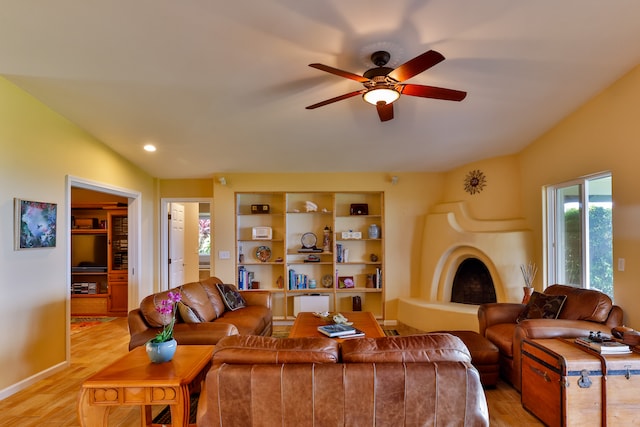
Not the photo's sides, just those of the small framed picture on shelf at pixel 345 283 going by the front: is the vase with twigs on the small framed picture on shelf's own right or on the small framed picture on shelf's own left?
on the small framed picture on shelf's own left

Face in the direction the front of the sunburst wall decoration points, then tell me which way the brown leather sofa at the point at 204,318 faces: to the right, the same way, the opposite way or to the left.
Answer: to the left

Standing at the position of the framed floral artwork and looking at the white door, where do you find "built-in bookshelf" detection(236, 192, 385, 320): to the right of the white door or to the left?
right

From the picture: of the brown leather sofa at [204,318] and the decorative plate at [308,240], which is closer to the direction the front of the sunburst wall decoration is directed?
the brown leather sofa

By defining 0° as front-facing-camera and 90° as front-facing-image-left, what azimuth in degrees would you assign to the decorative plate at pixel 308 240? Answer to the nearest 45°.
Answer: approximately 0°

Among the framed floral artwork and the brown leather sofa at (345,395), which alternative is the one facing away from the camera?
the brown leather sofa

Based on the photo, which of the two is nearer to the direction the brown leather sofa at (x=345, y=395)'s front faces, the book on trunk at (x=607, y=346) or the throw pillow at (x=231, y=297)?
the throw pillow

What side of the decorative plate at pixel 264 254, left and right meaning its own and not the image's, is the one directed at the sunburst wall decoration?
left
